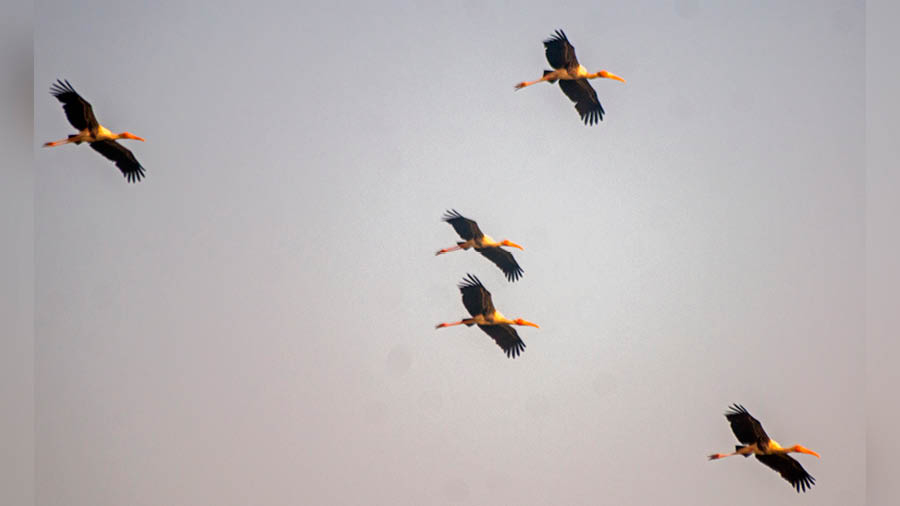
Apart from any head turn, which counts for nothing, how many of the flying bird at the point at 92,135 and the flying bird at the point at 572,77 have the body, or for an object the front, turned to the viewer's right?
2

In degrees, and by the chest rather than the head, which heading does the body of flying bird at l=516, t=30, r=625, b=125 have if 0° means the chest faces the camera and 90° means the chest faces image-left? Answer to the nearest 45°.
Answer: approximately 270°

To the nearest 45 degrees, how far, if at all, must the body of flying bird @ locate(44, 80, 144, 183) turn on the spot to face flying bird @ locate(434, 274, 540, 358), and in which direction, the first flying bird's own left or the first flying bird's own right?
0° — it already faces it

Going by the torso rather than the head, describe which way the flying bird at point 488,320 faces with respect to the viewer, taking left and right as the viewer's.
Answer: facing to the right of the viewer

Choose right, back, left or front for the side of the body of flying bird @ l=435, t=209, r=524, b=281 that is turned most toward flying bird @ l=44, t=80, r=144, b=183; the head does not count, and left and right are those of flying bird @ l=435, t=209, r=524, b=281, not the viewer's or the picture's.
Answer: back

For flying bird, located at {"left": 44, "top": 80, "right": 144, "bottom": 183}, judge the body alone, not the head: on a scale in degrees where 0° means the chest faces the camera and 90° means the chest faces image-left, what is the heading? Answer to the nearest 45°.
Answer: approximately 270°

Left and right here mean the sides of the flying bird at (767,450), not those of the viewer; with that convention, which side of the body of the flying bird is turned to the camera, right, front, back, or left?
right

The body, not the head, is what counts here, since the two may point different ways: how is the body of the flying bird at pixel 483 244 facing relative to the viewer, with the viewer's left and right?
facing to the right of the viewer
